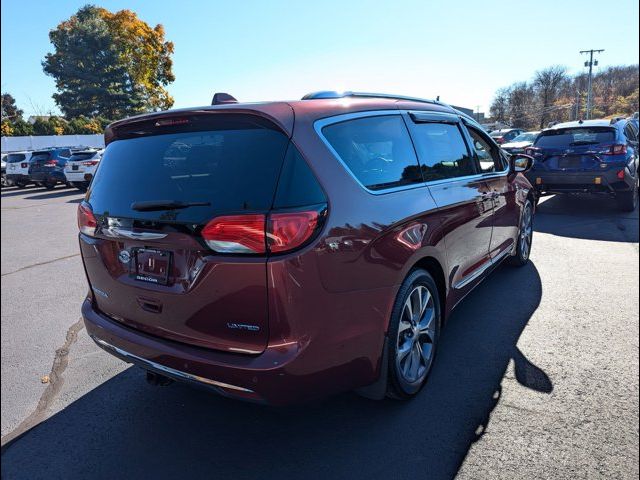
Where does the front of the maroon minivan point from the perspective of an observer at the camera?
facing away from the viewer and to the right of the viewer

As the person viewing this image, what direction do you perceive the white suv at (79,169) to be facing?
facing away from the viewer and to the right of the viewer

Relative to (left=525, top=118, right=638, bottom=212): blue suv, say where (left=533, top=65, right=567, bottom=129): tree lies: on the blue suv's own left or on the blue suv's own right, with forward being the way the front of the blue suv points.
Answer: on the blue suv's own left

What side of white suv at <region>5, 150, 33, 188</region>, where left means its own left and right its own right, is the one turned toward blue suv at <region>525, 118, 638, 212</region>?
right

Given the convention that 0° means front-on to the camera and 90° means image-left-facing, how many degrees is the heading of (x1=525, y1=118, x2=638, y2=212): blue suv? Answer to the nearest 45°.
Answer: approximately 225°

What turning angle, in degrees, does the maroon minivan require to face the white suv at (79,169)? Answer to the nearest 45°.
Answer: approximately 90° to its left

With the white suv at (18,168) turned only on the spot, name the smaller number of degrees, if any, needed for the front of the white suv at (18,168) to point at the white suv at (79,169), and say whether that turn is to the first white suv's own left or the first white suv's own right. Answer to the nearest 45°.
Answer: approximately 90° to the first white suv's own right

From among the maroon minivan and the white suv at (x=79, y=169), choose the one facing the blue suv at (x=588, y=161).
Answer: the maroon minivan

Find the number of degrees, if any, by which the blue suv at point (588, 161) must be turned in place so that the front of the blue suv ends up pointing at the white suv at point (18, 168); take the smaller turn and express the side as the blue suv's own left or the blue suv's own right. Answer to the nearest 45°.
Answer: approximately 135° to the blue suv's own left

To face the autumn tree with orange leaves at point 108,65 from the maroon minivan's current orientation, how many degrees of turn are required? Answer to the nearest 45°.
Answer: approximately 45° to its left

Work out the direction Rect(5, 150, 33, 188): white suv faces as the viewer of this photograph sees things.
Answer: facing away from the viewer and to the right of the viewer

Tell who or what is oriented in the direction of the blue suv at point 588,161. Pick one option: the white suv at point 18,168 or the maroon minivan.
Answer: the maroon minivan
